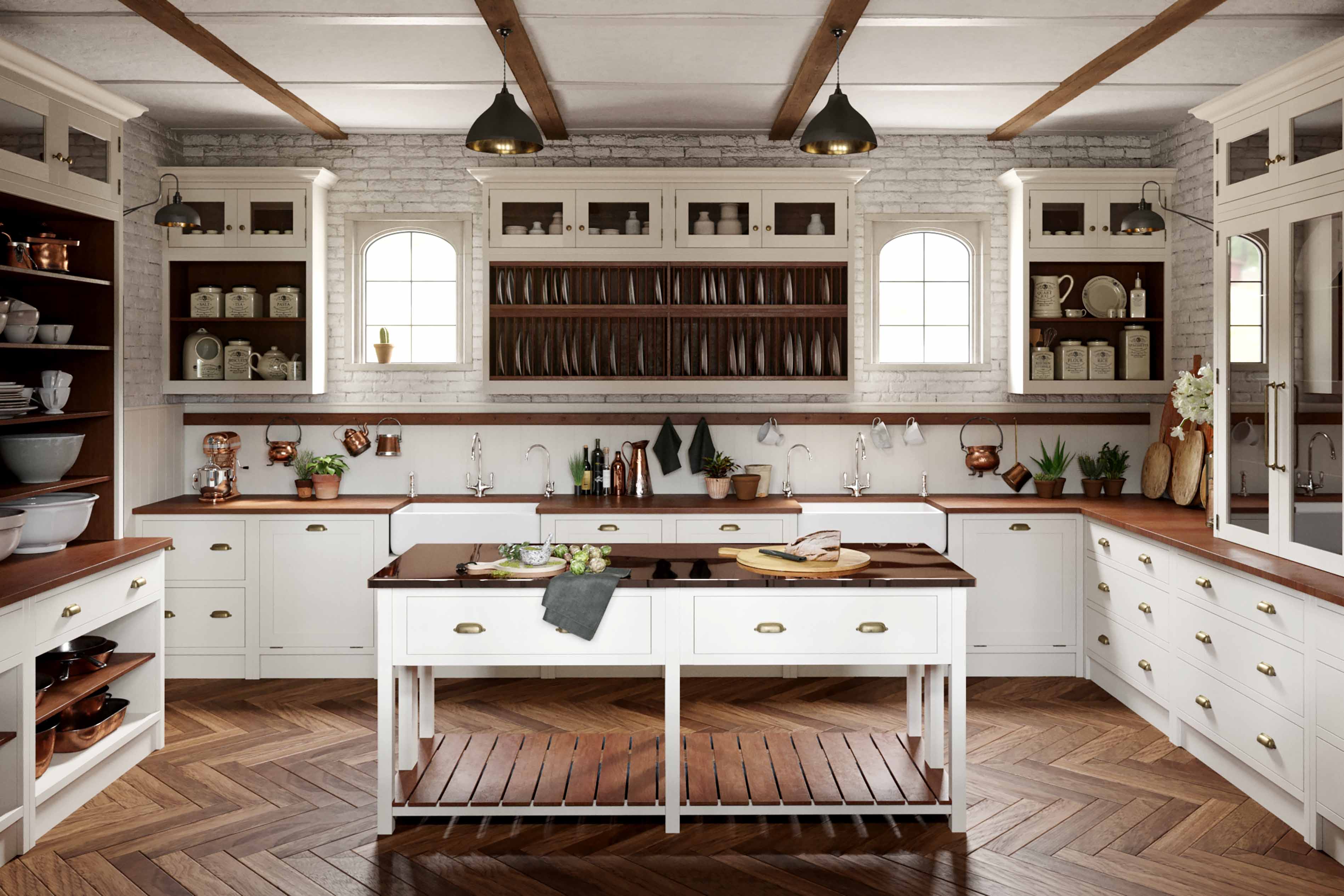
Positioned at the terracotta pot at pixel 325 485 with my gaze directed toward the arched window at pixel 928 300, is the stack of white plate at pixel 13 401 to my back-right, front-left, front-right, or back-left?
back-right

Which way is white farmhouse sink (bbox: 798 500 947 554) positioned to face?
toward the camera

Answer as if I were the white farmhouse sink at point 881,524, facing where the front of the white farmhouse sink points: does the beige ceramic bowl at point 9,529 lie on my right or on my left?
on my right

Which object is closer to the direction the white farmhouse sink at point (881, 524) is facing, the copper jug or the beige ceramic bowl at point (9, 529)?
the beige ceramic bowl

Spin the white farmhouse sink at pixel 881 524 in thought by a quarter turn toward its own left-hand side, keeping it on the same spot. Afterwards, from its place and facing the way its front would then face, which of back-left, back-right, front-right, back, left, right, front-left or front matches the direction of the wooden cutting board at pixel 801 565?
right

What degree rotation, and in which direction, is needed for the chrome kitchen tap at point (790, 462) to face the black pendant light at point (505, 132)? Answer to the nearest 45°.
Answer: approximately 90° to its right
